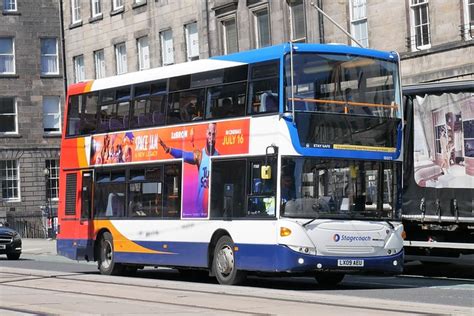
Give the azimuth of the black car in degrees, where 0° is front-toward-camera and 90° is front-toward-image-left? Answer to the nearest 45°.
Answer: approximately 315°

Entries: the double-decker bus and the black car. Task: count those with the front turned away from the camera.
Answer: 0

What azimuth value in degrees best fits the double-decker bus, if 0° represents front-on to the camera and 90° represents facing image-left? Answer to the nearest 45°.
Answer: approximately 315°

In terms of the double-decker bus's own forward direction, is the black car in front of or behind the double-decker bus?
behind

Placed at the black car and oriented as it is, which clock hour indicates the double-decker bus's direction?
The double-decker bus is roughly at 1 o'clock from the black car.
